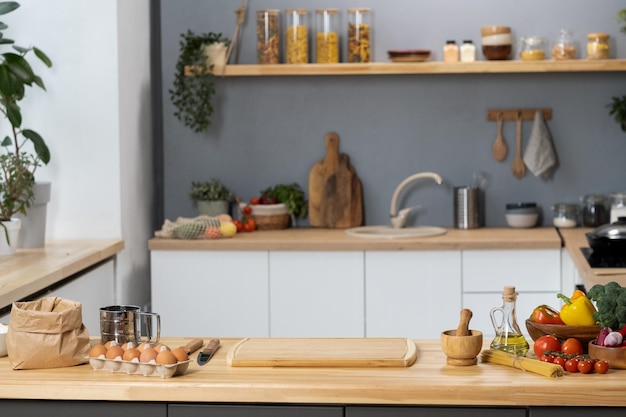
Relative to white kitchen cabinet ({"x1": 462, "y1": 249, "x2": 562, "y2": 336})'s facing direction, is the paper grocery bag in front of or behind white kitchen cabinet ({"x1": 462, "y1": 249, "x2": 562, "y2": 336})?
in front

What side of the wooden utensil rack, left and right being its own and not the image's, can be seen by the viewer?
front

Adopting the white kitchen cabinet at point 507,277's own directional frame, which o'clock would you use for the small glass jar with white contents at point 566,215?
The small glass jar with white contents is roughly at 7 o'clock from the white kitchen cabinet.

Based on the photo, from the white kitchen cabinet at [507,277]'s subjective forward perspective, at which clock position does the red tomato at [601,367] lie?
The red tomato is roughly at 12 o'clock from the white kitchen cabinet.

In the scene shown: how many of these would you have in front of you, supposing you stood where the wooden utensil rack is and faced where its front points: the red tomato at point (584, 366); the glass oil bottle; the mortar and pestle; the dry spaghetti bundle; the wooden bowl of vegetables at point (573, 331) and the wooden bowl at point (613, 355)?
6

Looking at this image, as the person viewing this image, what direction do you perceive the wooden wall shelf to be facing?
facing the viewer

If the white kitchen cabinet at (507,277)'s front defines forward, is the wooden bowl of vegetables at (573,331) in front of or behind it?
in front

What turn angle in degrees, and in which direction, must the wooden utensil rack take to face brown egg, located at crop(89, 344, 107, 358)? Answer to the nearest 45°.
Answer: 0° — it already faces it
